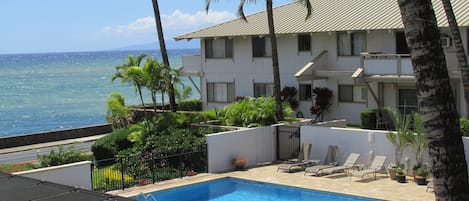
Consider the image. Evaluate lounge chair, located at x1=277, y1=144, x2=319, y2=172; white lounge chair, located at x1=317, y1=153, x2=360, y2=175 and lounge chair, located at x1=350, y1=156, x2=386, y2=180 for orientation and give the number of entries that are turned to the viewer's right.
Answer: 0

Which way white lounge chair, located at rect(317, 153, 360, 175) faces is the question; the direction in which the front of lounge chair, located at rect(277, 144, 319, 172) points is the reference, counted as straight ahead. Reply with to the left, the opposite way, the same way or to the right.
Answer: the same way

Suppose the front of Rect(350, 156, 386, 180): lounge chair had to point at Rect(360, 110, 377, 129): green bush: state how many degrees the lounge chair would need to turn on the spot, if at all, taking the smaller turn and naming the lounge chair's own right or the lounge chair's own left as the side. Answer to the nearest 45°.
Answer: approximately 135° to the lounge chair's own right

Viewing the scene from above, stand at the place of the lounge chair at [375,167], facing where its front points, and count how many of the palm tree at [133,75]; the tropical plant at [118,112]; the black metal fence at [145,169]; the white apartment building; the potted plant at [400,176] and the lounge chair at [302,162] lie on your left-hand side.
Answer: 1

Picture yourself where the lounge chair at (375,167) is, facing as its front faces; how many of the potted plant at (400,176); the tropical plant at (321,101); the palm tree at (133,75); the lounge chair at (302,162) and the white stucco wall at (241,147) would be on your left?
1

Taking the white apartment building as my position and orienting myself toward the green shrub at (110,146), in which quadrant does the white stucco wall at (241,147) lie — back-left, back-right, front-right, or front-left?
front-left

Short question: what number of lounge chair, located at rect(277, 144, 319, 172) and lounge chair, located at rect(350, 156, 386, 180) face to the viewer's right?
0

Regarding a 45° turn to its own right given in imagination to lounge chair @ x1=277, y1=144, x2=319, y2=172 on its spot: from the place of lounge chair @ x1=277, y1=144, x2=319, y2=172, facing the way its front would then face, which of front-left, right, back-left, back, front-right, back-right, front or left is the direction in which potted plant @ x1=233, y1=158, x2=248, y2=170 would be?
front

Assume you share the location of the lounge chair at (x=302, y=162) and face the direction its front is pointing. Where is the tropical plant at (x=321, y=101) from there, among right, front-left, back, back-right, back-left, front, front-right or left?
back-right

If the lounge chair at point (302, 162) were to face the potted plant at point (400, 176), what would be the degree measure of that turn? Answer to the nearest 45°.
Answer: approximately 90° to its left

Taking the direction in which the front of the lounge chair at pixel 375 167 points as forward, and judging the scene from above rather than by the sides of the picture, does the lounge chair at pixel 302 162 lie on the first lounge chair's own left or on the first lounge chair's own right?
on the first lounge chair's own right

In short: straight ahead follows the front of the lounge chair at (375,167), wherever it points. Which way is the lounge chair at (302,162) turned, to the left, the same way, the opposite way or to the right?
the same way

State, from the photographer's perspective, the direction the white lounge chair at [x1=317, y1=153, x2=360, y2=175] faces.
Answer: facing the viewer and to the left of the viewer

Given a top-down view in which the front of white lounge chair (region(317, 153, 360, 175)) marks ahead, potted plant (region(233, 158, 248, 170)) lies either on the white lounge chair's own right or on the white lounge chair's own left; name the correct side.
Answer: on the white lounge chair's own right

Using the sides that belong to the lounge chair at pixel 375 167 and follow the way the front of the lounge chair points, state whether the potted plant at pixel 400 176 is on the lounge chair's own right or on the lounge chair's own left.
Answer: on the lounge chair's own left

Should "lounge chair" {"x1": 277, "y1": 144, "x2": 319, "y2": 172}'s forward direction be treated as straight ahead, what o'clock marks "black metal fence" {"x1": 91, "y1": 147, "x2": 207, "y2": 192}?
The black metal fence is roughly at 1 o'clock from the lounge chair.

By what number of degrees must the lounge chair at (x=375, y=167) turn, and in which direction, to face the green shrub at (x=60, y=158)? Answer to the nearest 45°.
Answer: approximately 45° to its right

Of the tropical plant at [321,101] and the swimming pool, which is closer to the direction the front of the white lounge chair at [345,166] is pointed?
the swimming pool
